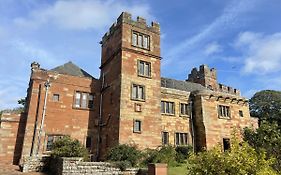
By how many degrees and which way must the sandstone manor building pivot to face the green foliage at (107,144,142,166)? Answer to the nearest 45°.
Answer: approximately 45° to its right

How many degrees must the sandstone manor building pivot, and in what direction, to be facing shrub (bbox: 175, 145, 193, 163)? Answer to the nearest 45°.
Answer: approximately 45° to its left

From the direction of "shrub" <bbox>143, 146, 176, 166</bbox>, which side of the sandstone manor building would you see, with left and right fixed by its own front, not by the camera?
front

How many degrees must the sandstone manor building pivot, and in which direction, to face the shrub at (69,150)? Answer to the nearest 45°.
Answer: approximately 90° to its right

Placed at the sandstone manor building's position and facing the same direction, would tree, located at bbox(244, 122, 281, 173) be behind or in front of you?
in front
